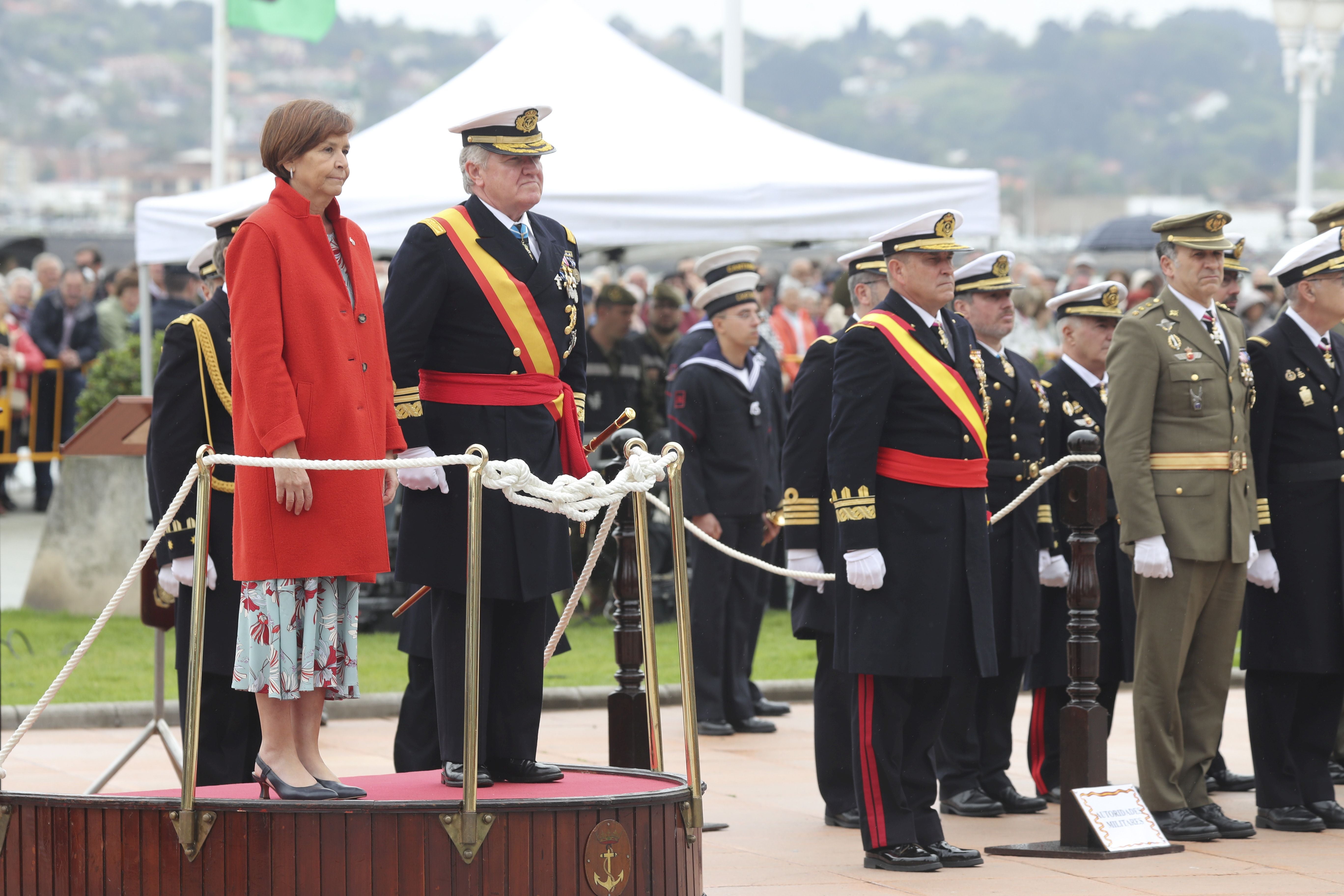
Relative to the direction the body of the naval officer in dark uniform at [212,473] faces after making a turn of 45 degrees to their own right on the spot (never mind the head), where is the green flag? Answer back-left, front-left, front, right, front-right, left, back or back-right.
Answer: back

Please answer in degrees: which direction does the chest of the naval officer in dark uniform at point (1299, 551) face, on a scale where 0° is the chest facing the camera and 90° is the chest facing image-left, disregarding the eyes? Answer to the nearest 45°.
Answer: approximately 315°

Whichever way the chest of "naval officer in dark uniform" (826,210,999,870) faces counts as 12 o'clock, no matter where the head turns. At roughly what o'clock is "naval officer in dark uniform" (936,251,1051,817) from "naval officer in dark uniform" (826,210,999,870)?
"naval officer in dark uniform" (936,251,1051,817) is roughly at 8 o'clock from "naval officer in dark uniform" (826,210,999,870).

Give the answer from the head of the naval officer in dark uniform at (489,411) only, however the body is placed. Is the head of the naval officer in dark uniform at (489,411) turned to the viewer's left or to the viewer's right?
to the viewer's right

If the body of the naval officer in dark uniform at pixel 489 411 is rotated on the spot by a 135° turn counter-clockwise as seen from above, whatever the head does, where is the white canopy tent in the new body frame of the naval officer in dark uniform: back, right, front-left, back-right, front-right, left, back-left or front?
front

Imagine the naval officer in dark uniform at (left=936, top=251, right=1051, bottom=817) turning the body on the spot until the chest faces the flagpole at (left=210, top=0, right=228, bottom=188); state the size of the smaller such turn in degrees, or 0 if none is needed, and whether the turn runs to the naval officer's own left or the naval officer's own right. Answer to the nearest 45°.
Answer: approximately 180°

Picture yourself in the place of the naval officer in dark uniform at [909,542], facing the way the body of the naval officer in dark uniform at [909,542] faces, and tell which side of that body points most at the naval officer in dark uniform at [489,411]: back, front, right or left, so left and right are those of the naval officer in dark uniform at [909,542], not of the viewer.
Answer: right

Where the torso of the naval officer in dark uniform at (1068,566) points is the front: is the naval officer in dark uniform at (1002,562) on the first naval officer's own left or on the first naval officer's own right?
on the first naval officer's own right
